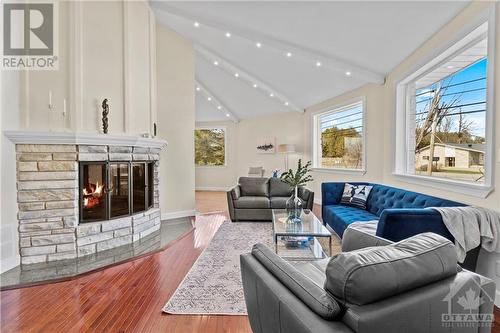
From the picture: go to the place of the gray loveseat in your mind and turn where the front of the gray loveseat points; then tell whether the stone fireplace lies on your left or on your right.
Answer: on your right

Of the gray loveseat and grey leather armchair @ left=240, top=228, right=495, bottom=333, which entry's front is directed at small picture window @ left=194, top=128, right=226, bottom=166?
the grey leather armchair

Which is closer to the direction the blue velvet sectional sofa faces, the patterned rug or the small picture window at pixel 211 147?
the patterned rug

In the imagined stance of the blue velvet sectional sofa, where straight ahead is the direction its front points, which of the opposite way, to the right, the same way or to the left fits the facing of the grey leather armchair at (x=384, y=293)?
to the right

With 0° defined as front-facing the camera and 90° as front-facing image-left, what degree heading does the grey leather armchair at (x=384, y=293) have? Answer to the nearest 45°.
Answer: approximately 135°

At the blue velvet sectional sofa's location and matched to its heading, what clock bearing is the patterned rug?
The patterned rug is roughly at 12 o'clock from the blue velvet sectional sofa.

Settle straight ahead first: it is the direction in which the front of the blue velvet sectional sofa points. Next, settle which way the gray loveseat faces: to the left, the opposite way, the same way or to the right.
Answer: to the left

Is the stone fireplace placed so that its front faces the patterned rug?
yes

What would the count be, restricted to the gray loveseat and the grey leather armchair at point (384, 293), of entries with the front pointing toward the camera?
1

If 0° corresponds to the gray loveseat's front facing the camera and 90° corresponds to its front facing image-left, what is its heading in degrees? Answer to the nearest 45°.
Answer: approximately 0°

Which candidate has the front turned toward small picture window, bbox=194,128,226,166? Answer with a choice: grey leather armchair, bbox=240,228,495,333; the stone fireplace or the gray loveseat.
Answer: the grey leather armchair

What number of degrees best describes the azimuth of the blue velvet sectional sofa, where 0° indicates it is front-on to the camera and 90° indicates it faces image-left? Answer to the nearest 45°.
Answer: approximately 45°
